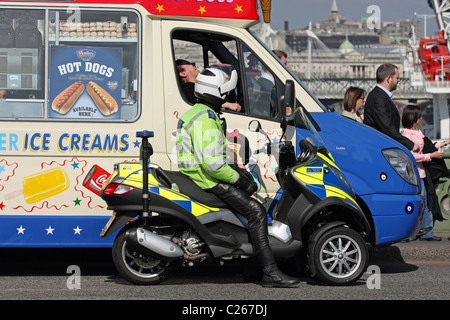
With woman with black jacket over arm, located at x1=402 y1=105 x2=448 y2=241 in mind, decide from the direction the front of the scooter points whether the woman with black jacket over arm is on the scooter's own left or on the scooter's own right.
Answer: on the scooter's own left

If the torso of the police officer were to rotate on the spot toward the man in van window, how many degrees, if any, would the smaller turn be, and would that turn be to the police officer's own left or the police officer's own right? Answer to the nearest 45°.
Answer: approximately 90° to the police officer's own left

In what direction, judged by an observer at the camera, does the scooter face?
facing to the right of the viewer

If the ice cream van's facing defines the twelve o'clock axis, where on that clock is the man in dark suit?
The man in dark suit is roughly at 11 o'clock from the ice cream van.

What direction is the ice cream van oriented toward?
to the viewer's right

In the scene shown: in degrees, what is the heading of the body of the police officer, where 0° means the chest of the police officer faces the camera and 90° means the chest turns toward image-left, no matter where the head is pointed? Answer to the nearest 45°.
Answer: approximately 270°
